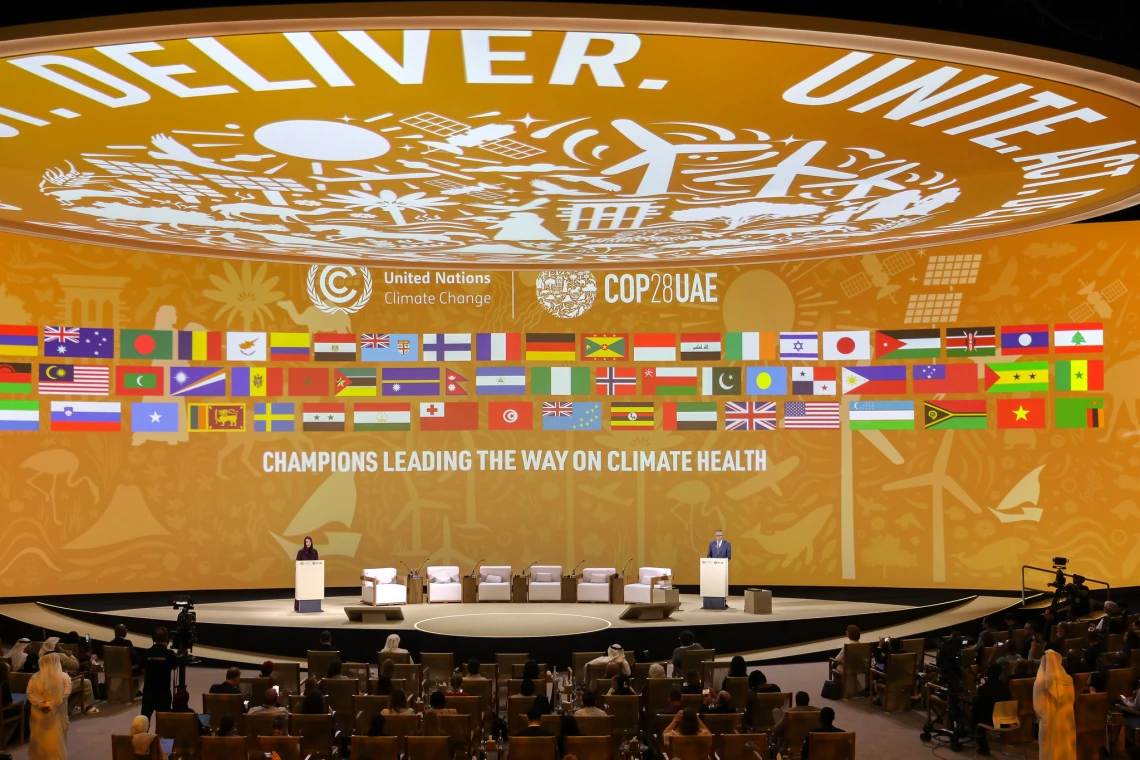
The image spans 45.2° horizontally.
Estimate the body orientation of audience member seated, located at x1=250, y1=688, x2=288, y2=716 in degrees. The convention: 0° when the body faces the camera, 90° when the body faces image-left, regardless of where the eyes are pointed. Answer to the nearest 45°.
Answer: approximately 180°

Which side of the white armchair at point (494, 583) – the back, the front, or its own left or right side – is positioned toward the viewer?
front

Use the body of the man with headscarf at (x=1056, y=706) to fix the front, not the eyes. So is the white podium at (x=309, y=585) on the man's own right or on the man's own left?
on the man's own left

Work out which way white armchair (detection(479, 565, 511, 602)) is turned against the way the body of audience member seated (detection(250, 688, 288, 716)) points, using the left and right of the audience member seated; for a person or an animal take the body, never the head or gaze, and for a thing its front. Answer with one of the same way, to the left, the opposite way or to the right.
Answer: the opposite way

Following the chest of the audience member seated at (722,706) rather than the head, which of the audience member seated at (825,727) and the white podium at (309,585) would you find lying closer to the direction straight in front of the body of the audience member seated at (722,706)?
the white podium

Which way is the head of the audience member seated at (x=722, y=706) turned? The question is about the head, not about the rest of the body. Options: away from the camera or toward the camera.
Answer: away from the camera

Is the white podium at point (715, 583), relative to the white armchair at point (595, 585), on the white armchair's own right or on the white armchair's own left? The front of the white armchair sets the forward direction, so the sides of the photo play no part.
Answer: on the white armchair's own left

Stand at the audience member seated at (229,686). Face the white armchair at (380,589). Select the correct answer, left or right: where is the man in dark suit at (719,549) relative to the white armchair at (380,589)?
right

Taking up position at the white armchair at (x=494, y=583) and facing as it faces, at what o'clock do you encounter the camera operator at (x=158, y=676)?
The camera operator is roughly at 1 o'clock from the white armchair.

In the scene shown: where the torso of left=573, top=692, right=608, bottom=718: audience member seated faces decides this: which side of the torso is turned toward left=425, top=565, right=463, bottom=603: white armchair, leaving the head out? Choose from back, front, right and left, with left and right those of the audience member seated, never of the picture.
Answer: front

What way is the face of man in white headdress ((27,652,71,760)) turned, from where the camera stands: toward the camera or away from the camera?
away from the camera

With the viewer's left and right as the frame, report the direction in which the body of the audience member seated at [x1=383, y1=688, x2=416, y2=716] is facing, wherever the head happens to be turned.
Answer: facing away from the viewer

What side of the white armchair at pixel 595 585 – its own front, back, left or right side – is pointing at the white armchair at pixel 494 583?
right

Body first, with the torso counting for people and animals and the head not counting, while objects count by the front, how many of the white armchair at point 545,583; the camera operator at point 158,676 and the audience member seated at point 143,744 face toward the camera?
1

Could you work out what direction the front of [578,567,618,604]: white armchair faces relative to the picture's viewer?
facing the viewer

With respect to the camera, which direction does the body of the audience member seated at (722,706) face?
away from the camera

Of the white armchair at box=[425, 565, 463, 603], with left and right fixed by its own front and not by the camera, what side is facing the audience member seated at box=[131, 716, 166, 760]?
front

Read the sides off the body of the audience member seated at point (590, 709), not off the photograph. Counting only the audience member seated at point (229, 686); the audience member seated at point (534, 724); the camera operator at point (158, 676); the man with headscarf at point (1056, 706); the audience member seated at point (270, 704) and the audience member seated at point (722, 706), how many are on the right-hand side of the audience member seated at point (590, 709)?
2

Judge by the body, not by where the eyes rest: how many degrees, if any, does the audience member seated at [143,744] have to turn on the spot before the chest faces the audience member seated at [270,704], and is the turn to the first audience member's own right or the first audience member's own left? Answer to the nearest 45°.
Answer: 0° — they already face them

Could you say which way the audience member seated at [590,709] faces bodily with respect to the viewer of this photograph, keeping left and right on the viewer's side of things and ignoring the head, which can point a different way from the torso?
facing away from the viewer

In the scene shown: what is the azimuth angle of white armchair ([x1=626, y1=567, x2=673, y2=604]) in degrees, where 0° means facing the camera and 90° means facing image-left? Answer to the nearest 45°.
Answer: approximately 45°

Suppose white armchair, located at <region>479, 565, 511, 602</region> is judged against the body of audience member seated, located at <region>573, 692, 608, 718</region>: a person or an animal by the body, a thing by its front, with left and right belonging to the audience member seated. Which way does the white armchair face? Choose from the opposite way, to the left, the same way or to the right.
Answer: the opposite way
